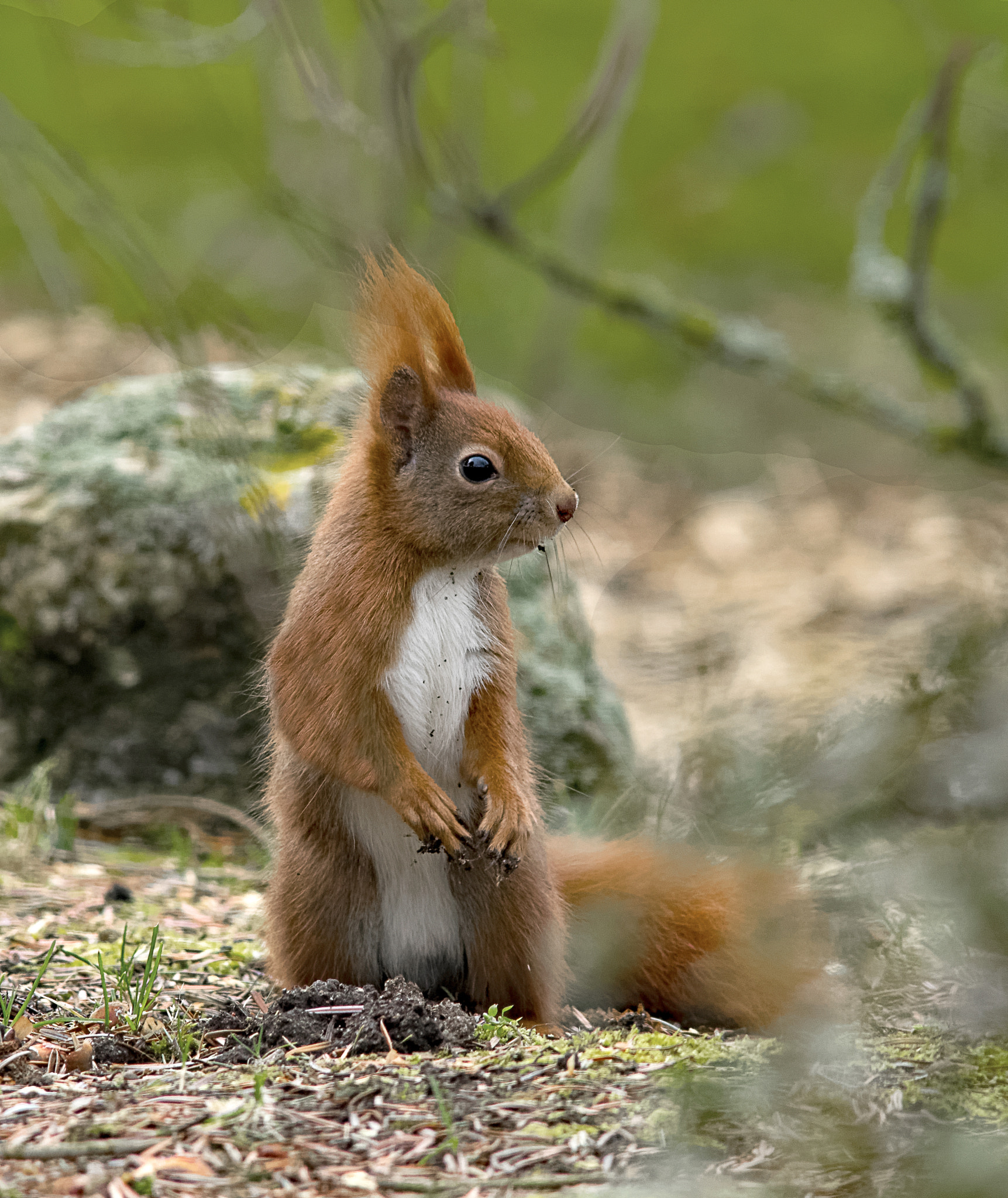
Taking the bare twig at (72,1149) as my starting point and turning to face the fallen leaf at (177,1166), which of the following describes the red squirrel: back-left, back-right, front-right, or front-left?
front-left

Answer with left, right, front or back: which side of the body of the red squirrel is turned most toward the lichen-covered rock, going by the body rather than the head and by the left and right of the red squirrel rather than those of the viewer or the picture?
back

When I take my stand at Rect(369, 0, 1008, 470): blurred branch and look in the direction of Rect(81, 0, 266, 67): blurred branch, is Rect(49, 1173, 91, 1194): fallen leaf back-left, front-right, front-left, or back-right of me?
front-left

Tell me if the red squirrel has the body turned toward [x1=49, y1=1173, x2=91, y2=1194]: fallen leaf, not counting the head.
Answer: no

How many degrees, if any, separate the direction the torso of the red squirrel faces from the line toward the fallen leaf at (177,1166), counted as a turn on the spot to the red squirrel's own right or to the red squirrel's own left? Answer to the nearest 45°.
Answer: approximately 45° to the red squirrel's own right

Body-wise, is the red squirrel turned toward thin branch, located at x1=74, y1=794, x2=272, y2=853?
no

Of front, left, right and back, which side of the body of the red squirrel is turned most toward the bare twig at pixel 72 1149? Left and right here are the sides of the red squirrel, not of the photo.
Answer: right

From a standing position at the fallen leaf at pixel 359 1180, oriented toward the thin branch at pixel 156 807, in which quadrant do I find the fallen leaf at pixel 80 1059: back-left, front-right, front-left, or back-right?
front-left

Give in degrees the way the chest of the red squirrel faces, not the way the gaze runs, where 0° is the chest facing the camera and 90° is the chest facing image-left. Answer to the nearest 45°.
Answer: approximately 315°
